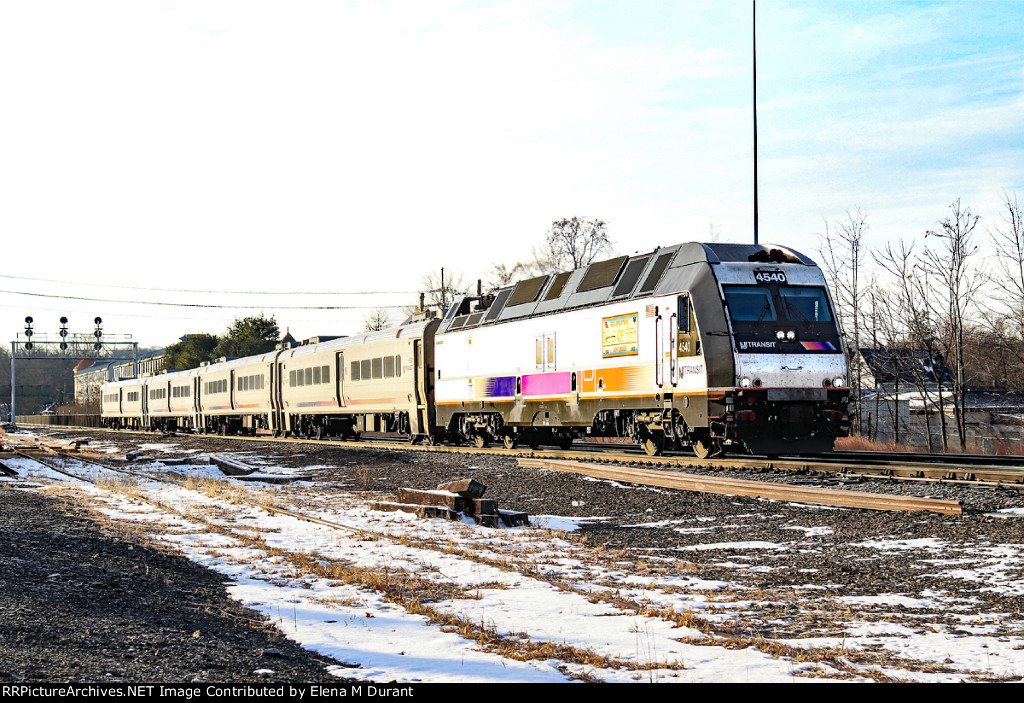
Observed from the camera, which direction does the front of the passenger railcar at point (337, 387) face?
facing the viewer and to the right of the viewer

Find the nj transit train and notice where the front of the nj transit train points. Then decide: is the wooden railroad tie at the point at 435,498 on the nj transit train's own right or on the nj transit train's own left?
on the nj transit train's own right

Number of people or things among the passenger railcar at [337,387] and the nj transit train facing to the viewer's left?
0

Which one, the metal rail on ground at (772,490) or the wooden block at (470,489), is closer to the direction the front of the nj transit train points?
the metal rail on ground

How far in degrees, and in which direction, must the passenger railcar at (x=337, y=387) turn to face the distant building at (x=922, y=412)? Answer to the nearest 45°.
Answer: approximately 45° to its left

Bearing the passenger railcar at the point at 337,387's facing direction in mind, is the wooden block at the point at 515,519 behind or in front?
in front
